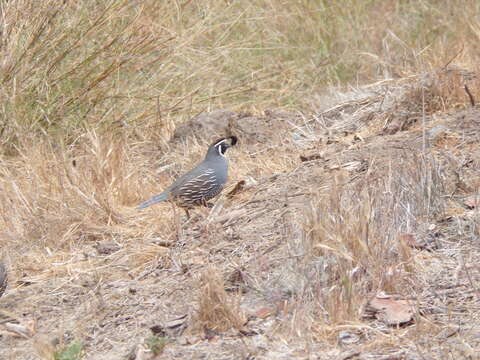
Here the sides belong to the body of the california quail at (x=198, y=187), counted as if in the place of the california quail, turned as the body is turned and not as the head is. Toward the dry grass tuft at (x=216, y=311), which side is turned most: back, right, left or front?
right

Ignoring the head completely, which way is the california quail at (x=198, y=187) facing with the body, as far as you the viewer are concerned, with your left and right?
facing to the right of the viewer

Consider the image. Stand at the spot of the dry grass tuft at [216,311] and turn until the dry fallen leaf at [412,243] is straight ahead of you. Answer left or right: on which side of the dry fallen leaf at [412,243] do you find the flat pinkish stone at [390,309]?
right

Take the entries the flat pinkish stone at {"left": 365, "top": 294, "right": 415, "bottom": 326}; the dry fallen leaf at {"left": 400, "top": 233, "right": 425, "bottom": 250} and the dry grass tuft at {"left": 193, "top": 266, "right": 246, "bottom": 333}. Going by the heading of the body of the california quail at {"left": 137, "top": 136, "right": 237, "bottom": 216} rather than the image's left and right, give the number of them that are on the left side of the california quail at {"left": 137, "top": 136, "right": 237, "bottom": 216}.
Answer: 0

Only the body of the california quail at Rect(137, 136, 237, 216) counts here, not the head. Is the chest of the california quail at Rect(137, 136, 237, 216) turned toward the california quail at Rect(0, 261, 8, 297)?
no

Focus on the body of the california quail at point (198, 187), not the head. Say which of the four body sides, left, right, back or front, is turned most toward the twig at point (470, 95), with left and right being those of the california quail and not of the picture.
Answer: front

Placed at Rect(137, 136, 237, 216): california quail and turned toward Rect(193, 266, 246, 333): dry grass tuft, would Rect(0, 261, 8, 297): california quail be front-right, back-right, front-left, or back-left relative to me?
front-right

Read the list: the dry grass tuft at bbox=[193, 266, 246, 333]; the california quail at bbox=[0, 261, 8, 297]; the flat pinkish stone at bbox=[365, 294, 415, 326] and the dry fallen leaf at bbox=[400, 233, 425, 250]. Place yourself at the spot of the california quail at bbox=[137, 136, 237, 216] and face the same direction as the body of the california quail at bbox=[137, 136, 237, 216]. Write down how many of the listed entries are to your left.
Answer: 0

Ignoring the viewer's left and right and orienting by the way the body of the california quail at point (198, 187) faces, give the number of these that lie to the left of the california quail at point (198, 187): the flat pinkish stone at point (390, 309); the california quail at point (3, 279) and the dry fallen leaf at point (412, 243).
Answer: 0

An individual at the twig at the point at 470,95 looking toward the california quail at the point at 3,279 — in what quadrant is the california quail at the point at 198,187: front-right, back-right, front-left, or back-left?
front-right

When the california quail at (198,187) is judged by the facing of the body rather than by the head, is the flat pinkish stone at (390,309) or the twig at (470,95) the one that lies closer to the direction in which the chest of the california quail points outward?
the twig

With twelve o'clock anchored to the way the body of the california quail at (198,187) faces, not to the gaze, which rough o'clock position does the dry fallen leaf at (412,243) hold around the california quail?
The dry fallen leaf is roughly at 2 o'clock from the california quail.

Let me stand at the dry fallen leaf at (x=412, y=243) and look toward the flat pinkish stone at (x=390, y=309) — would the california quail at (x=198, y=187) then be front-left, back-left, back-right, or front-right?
back-right
